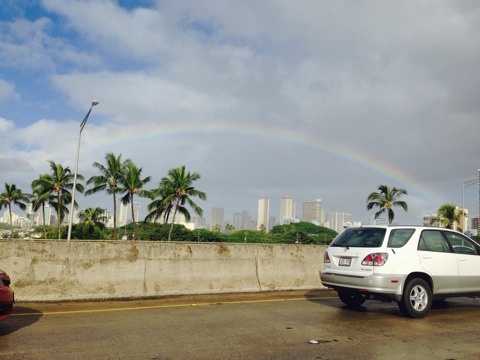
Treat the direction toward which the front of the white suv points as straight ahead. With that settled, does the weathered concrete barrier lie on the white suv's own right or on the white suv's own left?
on the white suv's own left

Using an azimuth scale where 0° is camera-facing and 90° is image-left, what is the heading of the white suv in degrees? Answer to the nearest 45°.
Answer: approximately 225°
